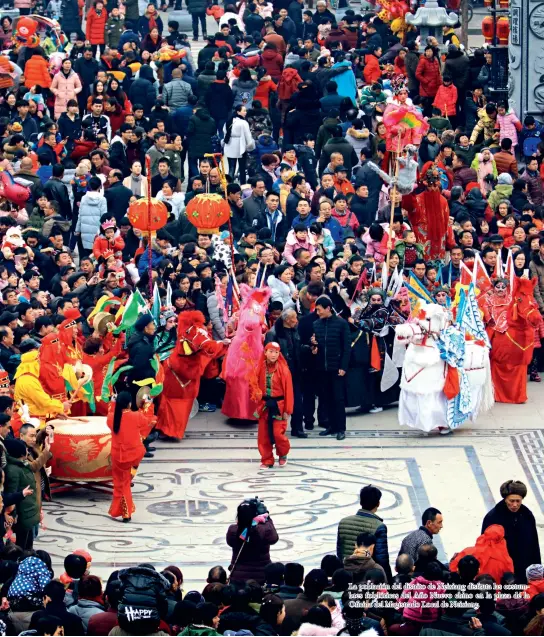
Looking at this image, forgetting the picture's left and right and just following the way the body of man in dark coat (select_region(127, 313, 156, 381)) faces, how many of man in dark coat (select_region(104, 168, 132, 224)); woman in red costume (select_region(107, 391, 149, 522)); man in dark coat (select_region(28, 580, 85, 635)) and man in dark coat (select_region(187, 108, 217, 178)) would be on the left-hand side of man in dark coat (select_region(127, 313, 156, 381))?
2

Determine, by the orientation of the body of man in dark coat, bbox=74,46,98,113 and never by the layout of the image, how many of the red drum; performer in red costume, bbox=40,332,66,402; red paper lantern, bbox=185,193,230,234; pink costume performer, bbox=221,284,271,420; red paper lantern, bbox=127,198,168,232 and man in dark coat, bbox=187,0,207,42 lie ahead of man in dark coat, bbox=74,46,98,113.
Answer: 5

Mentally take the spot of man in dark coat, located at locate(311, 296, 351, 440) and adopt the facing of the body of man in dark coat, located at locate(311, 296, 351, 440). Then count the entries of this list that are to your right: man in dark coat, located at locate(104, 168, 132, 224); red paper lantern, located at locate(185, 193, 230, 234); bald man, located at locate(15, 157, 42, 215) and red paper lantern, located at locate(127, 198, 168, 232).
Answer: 4

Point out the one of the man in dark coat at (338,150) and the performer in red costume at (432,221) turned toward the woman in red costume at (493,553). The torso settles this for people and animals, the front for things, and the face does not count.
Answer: the performer in red costume
